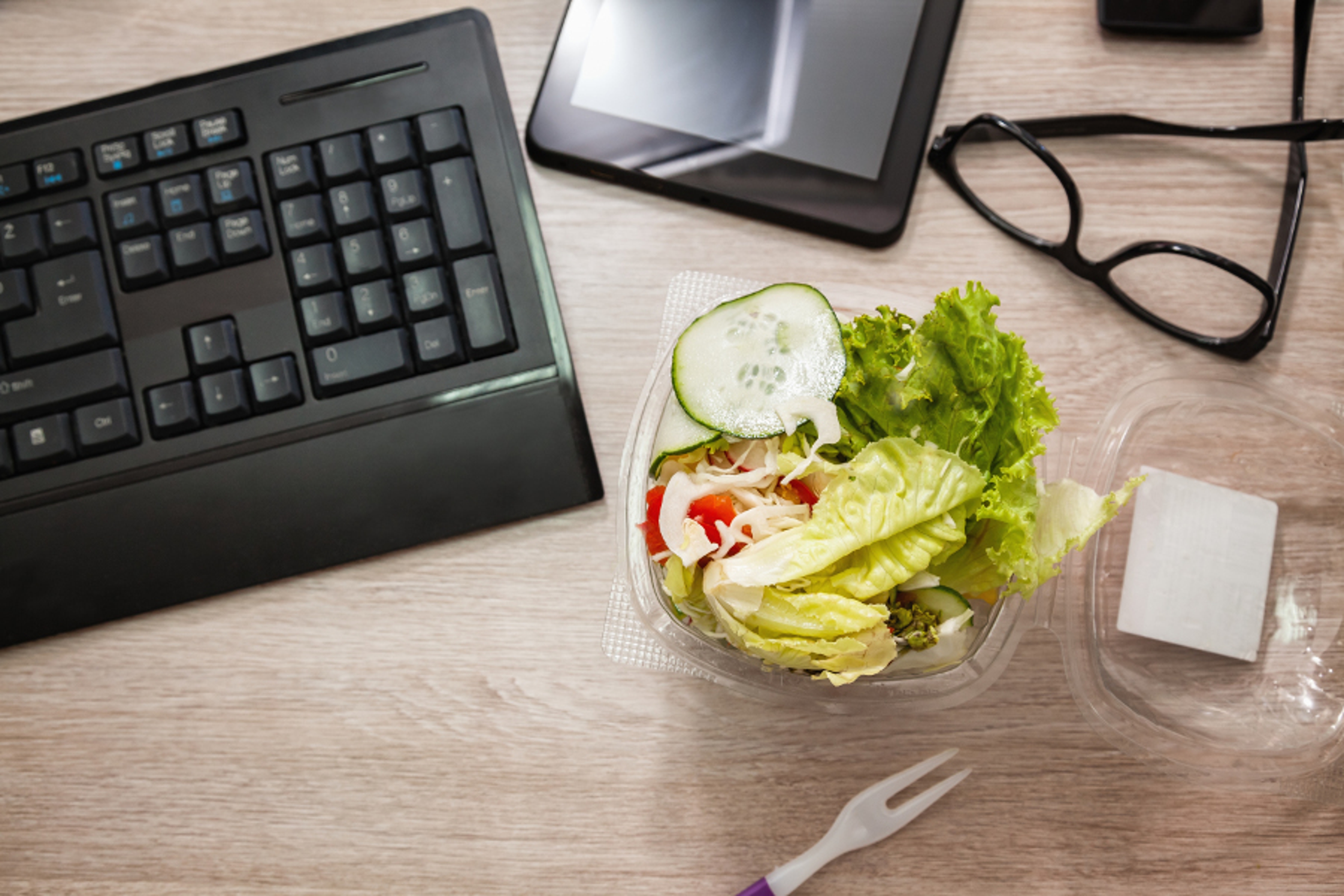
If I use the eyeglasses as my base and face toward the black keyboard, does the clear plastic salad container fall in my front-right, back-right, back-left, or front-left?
front-left

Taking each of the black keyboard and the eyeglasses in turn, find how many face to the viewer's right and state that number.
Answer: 0

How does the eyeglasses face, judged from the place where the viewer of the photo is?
facing the viewer and to the left of the viewer

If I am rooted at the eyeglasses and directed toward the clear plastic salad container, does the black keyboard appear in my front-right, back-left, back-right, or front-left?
front-right

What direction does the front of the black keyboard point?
toward the camera
